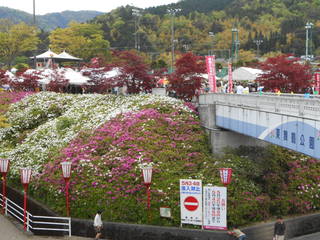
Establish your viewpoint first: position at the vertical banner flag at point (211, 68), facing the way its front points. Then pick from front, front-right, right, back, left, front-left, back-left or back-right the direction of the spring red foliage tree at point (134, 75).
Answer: back-right

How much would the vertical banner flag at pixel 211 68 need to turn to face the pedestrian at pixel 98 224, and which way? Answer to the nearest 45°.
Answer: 0° — it already faces them

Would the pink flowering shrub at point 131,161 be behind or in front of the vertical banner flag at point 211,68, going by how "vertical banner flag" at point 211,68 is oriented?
in front

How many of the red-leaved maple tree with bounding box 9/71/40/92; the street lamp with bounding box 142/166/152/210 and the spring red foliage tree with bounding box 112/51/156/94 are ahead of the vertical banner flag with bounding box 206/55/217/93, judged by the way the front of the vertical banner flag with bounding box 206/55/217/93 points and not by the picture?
1

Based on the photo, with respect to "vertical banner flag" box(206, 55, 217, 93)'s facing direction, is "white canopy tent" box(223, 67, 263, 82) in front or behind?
behind

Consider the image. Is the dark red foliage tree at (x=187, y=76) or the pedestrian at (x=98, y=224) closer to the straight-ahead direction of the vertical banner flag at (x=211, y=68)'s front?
the pedestrian

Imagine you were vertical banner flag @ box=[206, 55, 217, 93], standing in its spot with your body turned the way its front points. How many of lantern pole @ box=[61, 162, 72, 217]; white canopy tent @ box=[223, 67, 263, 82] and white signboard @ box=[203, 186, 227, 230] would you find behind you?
1

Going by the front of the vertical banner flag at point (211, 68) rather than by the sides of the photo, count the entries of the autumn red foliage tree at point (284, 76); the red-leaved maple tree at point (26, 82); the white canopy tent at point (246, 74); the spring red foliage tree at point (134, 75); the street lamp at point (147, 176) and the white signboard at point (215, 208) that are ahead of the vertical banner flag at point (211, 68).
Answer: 2

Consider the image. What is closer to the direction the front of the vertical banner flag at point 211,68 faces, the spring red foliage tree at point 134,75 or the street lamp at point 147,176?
the street lamp

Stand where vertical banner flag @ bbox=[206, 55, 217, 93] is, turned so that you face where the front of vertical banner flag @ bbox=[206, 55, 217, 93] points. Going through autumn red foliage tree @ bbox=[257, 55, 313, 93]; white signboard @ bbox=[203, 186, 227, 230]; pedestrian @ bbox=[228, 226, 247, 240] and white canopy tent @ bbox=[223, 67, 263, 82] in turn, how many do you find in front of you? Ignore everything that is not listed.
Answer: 2

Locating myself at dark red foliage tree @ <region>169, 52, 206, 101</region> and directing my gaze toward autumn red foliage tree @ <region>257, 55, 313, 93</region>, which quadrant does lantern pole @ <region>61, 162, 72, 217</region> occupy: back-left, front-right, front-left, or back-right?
back-right

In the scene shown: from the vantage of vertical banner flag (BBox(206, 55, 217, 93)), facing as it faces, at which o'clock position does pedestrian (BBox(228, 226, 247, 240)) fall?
The pedestrian is roughly at 12 o'clock from the vertical banner flag.

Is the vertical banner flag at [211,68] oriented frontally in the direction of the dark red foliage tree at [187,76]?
no

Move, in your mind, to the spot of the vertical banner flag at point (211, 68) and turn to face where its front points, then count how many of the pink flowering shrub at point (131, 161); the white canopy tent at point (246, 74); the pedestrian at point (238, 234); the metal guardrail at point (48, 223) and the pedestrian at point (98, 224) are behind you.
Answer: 1

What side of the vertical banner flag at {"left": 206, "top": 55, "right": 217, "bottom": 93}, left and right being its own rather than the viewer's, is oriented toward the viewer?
front

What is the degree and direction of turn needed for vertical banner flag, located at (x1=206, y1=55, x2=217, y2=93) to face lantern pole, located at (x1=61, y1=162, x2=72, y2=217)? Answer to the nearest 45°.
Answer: approximately 45° to its right

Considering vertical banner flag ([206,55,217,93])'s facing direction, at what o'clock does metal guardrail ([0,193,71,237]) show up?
The metal guardrail is roughly at 1 o'clock from the vertical banner flag.

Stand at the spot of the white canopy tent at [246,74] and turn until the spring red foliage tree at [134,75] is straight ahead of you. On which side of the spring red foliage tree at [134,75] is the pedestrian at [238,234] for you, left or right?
left

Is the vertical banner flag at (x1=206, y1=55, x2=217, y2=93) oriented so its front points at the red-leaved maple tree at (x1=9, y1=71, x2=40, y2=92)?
no

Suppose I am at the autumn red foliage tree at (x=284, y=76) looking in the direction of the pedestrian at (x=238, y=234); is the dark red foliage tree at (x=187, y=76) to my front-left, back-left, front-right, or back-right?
front-right
